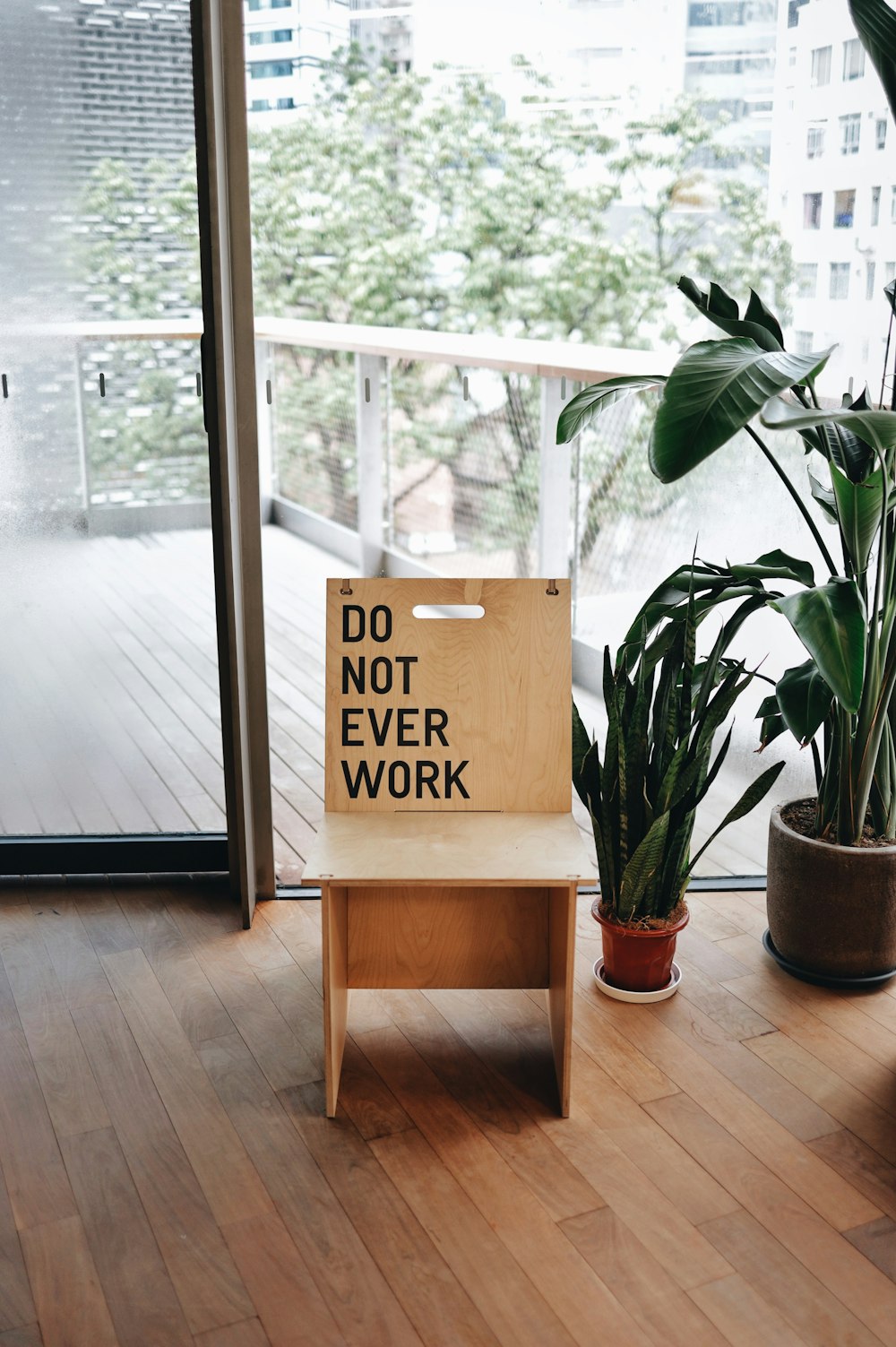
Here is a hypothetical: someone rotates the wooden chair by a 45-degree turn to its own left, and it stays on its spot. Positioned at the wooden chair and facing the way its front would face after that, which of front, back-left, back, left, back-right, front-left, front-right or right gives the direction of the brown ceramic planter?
front-left

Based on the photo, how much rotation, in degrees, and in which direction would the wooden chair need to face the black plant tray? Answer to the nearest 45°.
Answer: approximately 90° to its left

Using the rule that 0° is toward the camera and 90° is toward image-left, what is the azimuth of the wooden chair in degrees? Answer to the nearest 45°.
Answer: approximately 0°

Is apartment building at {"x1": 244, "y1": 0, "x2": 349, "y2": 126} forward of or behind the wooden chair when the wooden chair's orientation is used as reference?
behind

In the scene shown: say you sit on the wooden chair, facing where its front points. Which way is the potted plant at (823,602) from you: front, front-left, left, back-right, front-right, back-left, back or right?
left

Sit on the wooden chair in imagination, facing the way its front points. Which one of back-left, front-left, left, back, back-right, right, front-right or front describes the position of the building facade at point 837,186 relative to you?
back-left

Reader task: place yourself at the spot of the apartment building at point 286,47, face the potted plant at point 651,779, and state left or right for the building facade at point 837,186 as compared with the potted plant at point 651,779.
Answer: left
